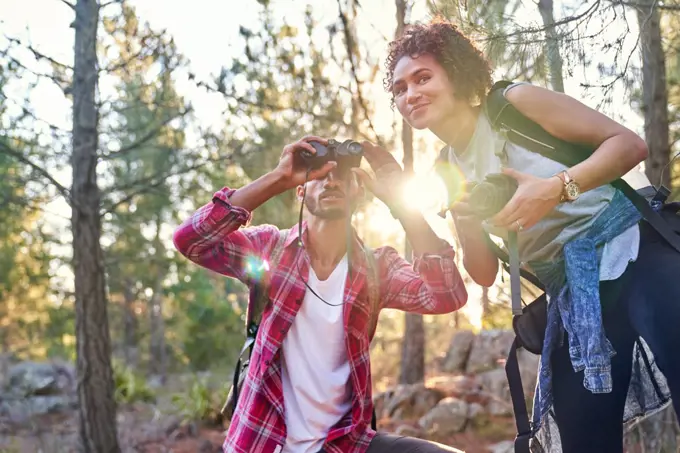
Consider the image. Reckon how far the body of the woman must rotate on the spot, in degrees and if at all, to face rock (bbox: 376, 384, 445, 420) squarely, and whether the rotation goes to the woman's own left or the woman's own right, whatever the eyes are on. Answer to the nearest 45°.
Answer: approximately 135° to the woman's own right

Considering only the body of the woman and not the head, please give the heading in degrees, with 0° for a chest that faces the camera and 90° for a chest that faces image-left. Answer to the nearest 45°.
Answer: approximately 45°

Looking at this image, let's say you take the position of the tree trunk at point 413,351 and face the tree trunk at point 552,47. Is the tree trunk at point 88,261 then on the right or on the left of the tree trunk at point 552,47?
right

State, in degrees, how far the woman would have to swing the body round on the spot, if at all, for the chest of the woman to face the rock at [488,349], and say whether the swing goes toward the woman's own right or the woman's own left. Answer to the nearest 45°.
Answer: approximately 135° to the woman's own right

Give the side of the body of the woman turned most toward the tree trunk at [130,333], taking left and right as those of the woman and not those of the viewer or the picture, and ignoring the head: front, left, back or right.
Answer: right

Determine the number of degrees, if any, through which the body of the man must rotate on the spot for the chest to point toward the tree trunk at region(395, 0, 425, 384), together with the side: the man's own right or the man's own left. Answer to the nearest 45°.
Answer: approximately 180°

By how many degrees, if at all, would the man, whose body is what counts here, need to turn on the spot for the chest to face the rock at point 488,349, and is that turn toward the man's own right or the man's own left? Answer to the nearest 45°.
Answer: approximately 180°

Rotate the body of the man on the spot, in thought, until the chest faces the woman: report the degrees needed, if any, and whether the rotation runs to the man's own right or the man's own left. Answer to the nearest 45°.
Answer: approximately 45° to the man's own left

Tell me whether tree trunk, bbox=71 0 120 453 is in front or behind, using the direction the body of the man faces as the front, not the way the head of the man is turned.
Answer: behind

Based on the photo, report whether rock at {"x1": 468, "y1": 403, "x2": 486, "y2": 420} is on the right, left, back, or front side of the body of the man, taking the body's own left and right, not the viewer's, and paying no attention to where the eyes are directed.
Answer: back

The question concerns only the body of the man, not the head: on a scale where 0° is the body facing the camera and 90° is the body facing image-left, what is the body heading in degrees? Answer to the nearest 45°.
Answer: approximately 0°
